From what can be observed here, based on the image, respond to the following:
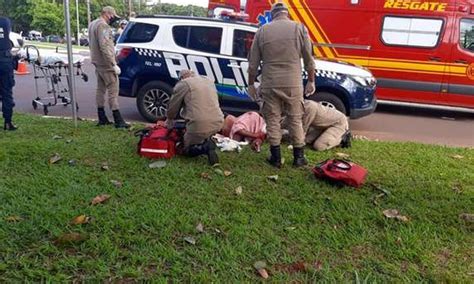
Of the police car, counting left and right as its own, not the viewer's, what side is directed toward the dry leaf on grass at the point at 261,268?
right

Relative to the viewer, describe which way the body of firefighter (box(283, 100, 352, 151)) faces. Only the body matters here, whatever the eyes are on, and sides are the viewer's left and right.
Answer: facing to the left of the viewer

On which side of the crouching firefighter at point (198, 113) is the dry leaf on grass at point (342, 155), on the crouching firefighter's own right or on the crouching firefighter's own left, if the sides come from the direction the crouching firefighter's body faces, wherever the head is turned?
on the crouching firefighter's own right

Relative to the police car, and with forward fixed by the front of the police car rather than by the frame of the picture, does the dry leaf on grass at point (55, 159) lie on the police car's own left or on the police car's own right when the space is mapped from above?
on the police car's own right

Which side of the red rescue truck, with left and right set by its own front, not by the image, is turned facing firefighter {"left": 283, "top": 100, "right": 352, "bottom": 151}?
right

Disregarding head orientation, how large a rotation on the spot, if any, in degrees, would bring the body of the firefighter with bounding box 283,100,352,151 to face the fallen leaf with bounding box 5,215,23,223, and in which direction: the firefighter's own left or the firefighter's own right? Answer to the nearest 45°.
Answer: approximately 45° to the firefighter's own left

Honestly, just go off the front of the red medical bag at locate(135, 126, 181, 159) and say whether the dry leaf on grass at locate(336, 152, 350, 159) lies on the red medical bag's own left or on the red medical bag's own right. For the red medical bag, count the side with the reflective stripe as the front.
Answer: on the red medical bag's own left

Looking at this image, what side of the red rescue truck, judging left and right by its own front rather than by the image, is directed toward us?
right

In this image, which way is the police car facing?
to the viewer's right
